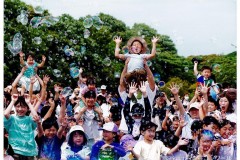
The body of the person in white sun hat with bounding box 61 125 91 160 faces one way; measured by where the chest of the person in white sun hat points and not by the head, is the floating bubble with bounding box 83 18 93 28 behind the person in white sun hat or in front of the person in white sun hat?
behind

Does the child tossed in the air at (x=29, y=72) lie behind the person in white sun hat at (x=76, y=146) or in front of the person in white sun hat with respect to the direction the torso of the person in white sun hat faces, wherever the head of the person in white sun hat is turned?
behind

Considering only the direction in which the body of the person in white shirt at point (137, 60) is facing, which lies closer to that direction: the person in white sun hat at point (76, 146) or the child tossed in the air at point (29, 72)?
the person in white sun hat

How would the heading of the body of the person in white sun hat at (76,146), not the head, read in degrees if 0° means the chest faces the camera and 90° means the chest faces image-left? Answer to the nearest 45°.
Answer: approximately 0°

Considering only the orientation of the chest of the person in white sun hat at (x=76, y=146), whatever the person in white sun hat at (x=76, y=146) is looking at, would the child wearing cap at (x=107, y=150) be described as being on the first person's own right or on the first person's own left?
on the first person's own left

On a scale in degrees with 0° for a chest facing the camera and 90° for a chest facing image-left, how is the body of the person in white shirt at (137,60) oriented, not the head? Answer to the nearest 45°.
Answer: approximately 0°

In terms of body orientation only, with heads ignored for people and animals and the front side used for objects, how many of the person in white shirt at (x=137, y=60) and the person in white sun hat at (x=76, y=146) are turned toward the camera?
2

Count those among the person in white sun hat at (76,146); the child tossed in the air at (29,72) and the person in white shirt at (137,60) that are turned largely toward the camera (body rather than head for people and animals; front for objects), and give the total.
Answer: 3

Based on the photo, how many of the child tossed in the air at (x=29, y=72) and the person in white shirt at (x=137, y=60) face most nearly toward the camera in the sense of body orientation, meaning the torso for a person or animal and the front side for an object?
2

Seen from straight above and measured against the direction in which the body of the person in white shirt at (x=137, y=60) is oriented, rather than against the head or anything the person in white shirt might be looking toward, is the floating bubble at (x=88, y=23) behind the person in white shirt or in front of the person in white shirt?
behind
